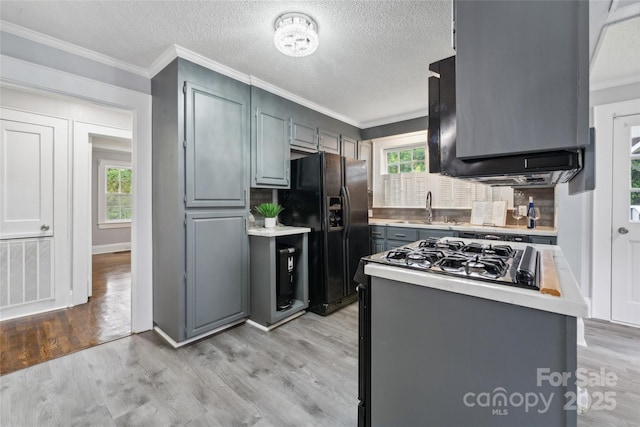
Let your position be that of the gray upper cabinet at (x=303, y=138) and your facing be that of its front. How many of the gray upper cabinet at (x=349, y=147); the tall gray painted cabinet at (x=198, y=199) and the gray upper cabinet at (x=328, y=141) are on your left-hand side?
2

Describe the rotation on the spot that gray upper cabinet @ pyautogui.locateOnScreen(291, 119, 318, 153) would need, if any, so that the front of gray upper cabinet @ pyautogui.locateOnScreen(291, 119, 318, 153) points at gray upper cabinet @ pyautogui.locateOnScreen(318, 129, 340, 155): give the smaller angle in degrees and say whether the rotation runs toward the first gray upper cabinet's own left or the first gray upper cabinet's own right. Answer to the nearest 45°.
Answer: approximately 90° to the first gray upper cabinet's own left

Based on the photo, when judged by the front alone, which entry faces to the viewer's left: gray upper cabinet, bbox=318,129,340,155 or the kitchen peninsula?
the kitchen peninsula

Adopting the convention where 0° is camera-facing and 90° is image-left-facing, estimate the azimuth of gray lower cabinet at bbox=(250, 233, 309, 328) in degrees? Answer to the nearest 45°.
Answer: approximately 315°

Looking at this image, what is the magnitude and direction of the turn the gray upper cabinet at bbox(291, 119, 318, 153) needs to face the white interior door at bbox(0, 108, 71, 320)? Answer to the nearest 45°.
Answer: approximately 135° to its right

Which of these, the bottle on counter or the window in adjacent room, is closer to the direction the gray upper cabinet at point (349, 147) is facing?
the bottle on counter

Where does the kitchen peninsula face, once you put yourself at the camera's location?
facing to the left of the viewer
